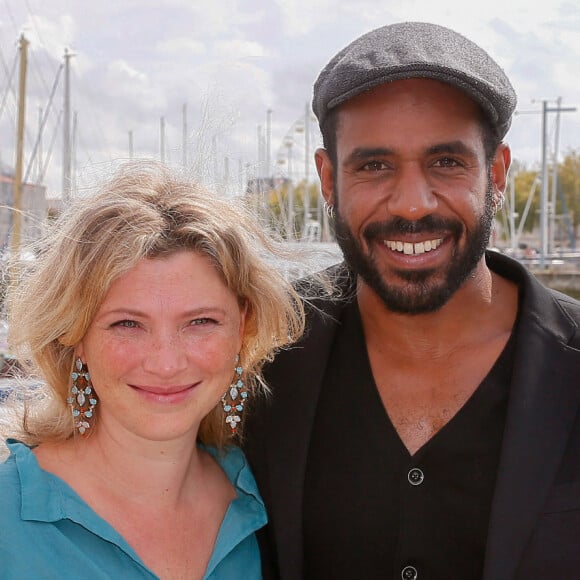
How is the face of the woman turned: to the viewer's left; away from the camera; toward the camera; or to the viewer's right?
toward the camera

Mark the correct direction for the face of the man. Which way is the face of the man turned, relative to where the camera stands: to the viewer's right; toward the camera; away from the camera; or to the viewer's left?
toward the camera

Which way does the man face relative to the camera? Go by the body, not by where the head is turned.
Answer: toward the camera

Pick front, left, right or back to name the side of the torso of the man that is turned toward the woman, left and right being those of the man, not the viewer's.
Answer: right
